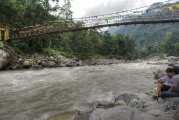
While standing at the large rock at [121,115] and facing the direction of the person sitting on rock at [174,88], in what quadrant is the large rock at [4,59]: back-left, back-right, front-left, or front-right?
front-left

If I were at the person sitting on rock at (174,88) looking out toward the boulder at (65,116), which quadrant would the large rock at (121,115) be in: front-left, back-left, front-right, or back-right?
front-left

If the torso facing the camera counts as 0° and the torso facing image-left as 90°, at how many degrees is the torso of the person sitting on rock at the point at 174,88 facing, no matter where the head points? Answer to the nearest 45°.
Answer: approximately 90°

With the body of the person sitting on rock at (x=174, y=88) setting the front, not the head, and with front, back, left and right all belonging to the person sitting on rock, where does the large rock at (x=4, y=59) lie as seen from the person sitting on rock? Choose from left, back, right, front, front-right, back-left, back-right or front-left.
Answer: front-right

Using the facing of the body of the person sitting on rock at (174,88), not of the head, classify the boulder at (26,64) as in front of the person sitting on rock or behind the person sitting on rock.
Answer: in front

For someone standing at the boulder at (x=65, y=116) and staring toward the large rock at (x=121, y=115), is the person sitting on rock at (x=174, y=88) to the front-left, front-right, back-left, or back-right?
front-left

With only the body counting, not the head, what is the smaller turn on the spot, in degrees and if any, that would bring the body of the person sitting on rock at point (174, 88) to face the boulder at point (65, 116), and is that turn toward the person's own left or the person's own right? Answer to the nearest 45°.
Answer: approximately 45° to the person's own left

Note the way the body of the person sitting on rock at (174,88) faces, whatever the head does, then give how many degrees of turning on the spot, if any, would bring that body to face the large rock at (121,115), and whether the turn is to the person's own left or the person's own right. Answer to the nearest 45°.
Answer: approximately 45° to the person's own left
